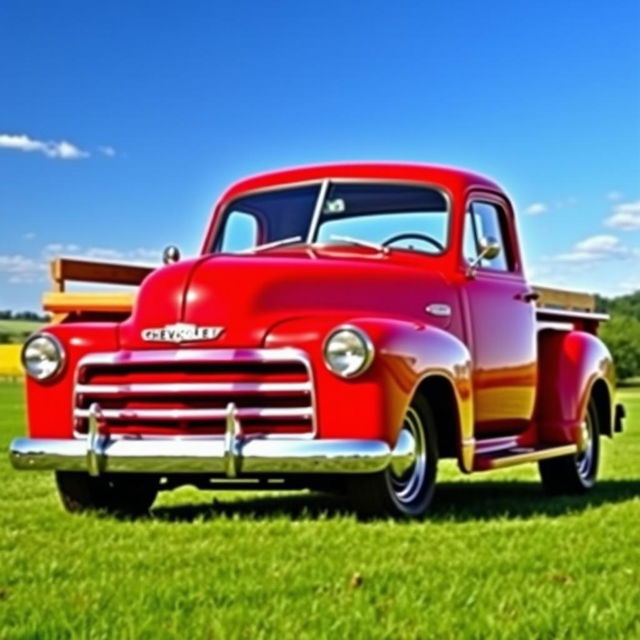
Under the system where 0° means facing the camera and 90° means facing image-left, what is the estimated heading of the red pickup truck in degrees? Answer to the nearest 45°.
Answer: approximately 45°
